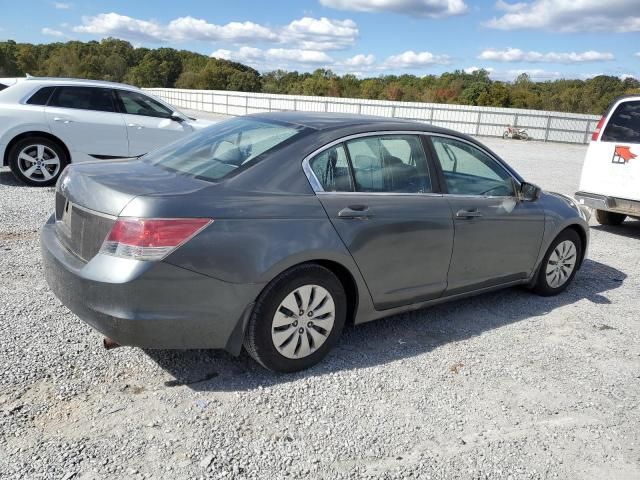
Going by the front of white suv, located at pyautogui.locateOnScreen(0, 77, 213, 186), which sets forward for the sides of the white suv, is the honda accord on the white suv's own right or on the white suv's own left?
on the white suv's own right

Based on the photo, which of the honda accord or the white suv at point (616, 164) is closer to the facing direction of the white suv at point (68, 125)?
the white suv

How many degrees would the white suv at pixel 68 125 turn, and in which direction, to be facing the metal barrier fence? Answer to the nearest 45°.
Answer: approximately 45° to its left

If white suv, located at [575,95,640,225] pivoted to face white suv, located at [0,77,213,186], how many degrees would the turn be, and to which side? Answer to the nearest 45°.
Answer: approximately 135° to its left

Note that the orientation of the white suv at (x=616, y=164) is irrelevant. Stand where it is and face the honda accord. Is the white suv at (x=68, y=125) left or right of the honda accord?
right

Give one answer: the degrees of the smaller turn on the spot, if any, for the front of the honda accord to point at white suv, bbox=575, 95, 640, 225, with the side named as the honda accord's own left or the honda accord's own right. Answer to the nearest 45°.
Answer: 0° — it already faces it

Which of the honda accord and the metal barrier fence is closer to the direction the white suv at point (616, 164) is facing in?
the metal barrier fence

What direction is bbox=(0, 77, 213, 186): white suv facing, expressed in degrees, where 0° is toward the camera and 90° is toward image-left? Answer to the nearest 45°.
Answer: approximately 270°

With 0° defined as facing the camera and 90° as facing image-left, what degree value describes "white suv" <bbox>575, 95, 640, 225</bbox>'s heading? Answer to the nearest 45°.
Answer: approximately 225°

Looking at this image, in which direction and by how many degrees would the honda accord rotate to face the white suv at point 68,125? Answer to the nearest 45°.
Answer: approximately 90° to its left

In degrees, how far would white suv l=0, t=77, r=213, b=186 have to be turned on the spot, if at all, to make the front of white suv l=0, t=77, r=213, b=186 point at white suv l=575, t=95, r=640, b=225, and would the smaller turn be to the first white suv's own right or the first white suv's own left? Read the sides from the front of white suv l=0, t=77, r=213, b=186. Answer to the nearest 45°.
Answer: approximately 45° to the first white suv's own right

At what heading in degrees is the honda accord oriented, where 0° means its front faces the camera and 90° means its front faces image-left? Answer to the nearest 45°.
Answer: approximately 225°
